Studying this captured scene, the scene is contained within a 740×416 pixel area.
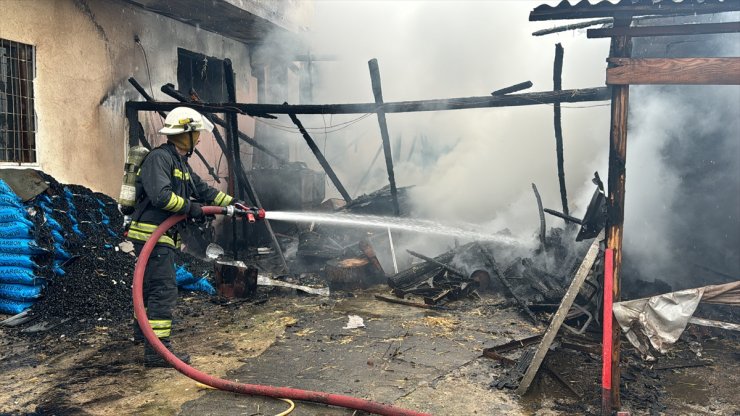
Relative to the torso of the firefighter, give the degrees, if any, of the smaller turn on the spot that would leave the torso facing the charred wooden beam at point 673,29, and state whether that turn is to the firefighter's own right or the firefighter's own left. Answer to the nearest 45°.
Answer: approximately 45° to the firefighter's own right

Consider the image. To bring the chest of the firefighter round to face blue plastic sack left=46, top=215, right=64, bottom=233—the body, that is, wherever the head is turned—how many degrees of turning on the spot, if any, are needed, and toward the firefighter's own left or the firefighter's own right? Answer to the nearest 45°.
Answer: approximately 135° to the firefighter's own left

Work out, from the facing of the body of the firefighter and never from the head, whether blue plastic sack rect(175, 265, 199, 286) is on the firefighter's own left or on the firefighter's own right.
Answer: on the firefighter's own left

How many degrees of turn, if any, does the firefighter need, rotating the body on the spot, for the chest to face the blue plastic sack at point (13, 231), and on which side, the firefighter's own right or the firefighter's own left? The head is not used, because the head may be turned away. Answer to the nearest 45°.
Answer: approximately 135° to the firefighter's own left

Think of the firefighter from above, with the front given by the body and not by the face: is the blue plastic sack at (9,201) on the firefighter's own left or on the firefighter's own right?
on the firefighter's own left

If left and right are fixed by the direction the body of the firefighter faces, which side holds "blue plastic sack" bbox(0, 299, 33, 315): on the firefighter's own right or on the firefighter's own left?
on the firefighter's own left

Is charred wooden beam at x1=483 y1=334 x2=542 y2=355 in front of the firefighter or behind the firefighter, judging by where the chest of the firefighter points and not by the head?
in front

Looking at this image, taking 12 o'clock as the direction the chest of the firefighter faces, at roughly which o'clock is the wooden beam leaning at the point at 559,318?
The wooden beam leaning is roughly at 1 o'clock from the firefighter.

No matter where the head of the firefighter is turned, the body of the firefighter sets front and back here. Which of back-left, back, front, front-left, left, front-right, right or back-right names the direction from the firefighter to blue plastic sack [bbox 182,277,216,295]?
left

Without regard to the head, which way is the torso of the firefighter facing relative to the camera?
to the viewer's right

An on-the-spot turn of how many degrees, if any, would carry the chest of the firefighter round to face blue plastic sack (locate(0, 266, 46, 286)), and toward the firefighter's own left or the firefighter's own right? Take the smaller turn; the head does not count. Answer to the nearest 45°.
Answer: approximately 135° to the firefighter's own left
